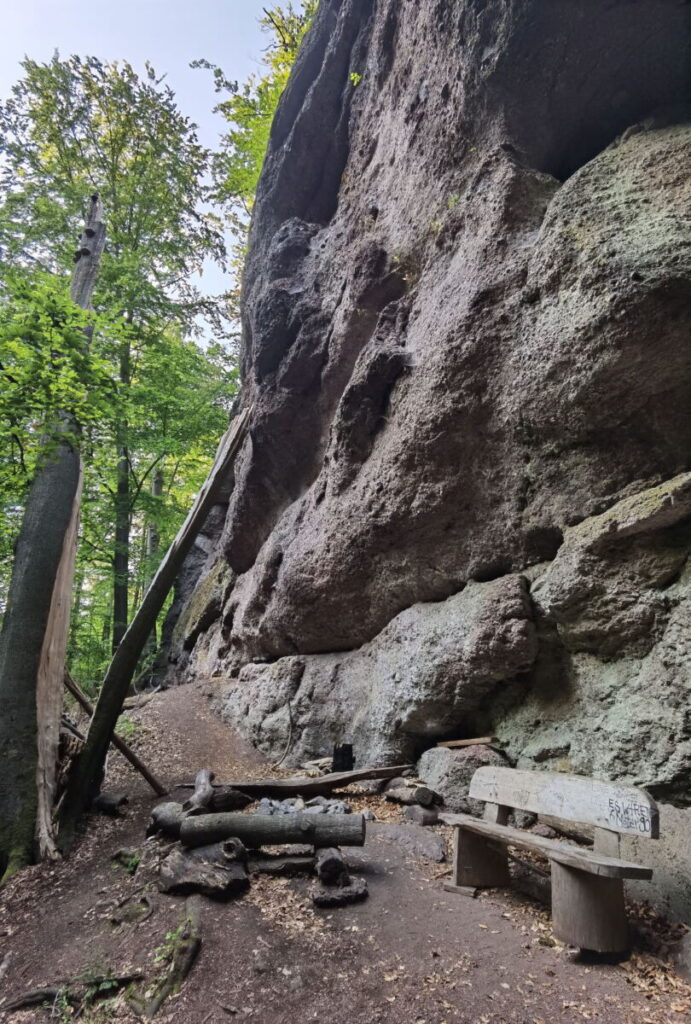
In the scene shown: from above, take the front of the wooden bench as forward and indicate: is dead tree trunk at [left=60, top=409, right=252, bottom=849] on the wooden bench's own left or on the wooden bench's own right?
on the wooden bench's own right

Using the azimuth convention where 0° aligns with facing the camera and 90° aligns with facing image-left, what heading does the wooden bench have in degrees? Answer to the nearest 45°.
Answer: approximately 45°

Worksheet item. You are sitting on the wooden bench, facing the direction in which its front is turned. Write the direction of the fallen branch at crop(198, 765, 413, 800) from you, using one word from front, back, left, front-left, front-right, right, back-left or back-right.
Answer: right

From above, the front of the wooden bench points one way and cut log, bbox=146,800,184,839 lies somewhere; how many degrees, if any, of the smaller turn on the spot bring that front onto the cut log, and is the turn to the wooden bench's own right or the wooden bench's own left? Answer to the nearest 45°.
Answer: approximately 45° to the wooden bench's own right

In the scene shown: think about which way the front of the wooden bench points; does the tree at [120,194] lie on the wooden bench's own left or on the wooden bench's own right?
on the wooden bench's own right

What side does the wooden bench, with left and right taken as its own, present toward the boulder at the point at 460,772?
right

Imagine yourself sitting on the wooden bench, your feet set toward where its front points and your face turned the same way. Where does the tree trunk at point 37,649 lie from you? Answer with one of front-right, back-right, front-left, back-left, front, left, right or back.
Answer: front-right

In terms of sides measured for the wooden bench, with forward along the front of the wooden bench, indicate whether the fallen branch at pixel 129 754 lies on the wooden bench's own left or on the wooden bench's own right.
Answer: on the wooden bench's own right

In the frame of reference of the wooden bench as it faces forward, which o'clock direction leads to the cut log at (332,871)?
The cut log is roughly at 2 o'clock from the wooden bench.

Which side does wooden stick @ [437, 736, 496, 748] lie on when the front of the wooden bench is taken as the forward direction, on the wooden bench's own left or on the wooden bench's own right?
on the wooden bench's own right
